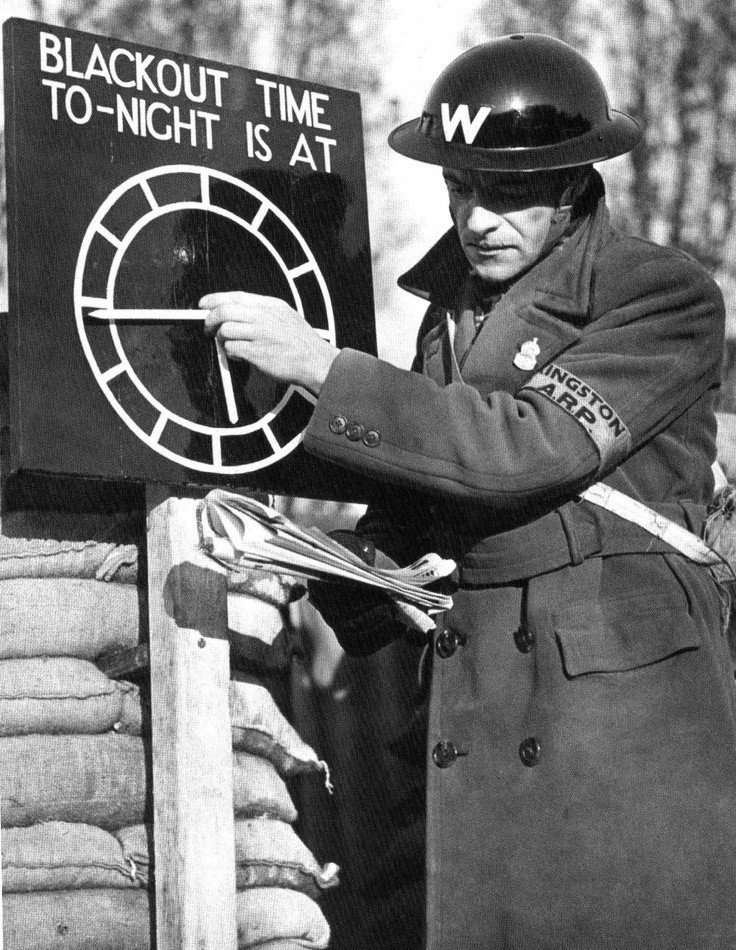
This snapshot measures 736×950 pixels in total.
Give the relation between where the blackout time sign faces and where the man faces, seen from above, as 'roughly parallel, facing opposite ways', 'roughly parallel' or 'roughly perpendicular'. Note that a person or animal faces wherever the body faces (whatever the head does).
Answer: roughly perpendicular

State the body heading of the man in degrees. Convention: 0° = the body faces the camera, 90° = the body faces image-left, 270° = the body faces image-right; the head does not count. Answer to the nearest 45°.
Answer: approximately 45°

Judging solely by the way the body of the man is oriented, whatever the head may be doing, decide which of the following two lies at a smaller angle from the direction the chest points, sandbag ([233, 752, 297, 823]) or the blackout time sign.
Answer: the blackout time sign

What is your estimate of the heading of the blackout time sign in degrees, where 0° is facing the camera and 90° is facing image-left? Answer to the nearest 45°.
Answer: approximately 315°

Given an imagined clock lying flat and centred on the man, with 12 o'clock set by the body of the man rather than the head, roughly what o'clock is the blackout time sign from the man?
The blackout time sign is roughly at 1 o'clock from the man.

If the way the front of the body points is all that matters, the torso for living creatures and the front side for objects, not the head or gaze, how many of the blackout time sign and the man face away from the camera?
0

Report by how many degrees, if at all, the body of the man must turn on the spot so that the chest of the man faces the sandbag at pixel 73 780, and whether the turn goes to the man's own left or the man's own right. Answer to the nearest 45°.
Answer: approximately 45° to the man's own right
